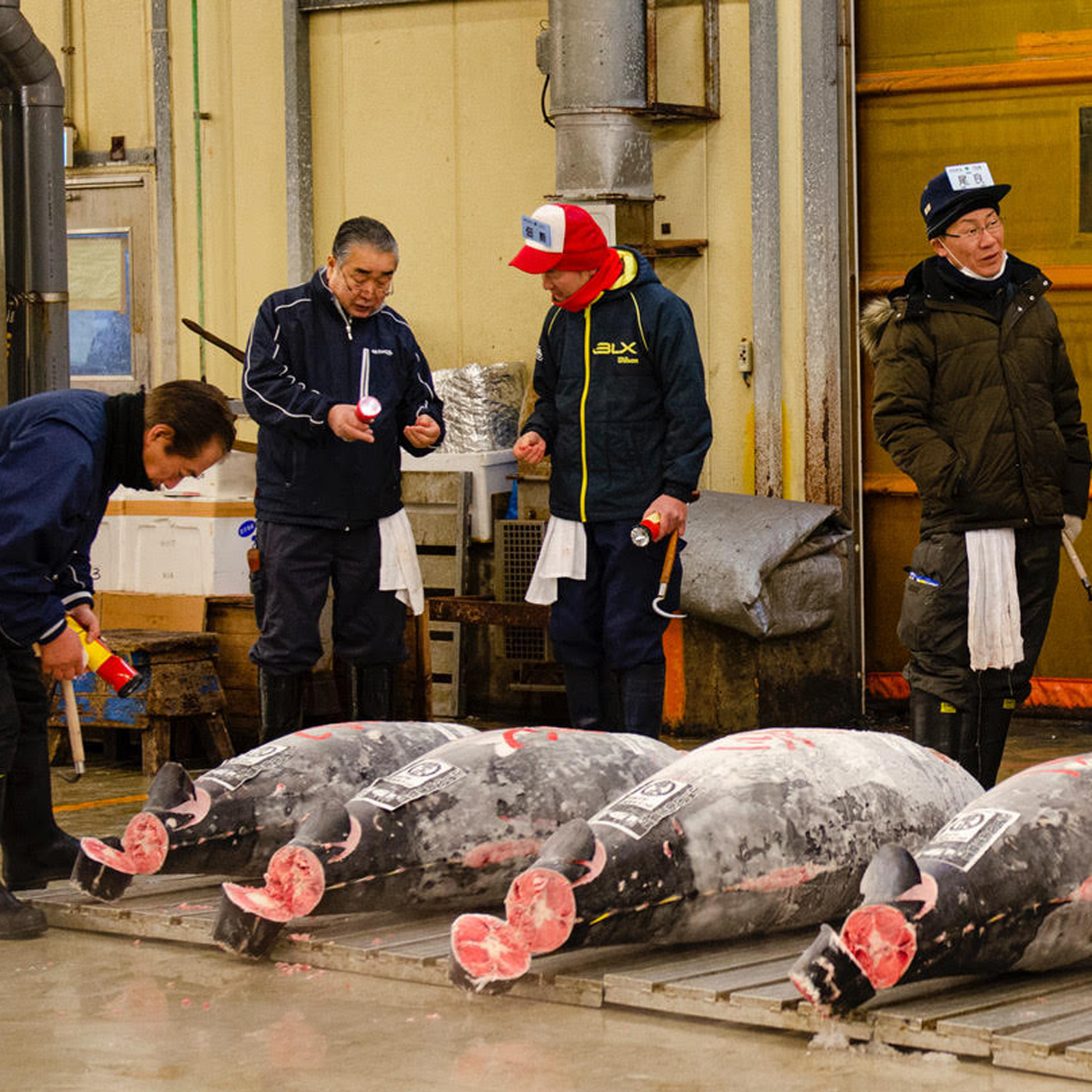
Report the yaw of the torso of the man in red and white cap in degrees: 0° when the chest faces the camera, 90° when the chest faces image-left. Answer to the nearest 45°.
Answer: approximately 45°

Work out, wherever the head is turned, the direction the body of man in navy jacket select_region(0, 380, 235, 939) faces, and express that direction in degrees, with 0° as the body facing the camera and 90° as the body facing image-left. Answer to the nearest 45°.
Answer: approximately 270°

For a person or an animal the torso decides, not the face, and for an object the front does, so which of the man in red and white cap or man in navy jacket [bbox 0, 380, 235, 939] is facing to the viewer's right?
the man in navy jacket

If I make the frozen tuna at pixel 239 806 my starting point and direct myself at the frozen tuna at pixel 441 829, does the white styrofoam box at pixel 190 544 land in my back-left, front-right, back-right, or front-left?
back-left

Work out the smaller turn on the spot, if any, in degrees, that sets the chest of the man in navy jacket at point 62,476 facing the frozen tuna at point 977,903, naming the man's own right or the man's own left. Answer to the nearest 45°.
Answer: approximately 45° to the man's own right

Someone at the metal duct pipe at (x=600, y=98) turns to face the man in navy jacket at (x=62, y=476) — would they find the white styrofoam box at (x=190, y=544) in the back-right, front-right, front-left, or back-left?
front-right

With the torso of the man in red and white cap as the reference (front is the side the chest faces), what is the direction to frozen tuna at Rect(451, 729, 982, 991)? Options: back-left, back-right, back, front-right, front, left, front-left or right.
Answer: front-left

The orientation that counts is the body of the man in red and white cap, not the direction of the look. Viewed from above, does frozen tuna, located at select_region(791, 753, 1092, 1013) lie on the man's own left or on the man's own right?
on the man's own left

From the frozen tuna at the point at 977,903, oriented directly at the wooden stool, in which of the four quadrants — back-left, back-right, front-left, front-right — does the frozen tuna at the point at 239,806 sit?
front-left

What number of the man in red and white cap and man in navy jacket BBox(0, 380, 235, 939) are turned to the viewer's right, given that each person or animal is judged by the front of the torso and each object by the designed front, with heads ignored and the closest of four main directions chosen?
1

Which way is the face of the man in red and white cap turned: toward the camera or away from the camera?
toward the camera

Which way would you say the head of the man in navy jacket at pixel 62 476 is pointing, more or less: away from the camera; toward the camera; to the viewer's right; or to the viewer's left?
to the viewer's right
